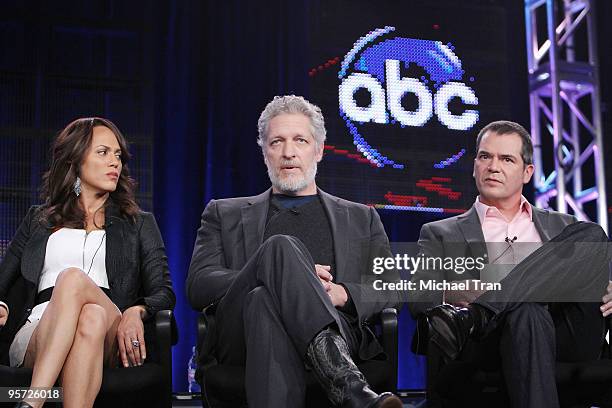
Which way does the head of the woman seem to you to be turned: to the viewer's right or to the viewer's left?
to the viewer's right

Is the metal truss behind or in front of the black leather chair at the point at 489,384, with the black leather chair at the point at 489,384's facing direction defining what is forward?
behind

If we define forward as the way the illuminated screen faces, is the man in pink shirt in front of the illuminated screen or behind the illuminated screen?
in front

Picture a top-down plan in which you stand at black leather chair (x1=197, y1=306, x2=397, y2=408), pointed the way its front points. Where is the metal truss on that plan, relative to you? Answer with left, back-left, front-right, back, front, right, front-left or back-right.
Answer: back-left

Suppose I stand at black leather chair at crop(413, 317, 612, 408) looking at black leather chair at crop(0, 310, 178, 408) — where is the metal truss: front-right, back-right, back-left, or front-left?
back-right

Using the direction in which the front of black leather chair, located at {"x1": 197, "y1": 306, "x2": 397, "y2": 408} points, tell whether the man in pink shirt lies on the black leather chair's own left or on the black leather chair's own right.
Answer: on the black leather chair's own left
